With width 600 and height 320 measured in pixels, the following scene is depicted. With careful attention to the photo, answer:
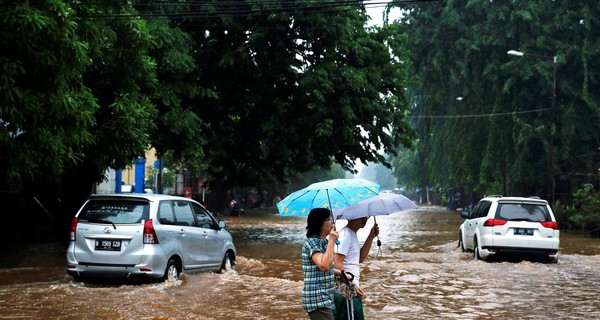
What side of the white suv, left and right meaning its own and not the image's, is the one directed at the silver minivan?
left

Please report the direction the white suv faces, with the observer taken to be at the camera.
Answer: facing away from the viewer and to the left of the viewer

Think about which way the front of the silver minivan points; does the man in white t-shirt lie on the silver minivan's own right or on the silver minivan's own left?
on the silver minivan's own right

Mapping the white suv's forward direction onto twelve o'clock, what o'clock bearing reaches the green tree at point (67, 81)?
The green tree is roughly at 9 o'clock from the white suv.

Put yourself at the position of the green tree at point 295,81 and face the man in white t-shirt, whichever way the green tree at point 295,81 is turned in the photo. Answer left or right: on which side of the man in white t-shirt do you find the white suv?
left

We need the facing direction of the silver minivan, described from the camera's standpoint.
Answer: facing away from the viewer and to the right of the viewer

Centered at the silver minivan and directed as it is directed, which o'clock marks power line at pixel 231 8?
The power line is roughly at 11 o'clock from the silver minivan.
